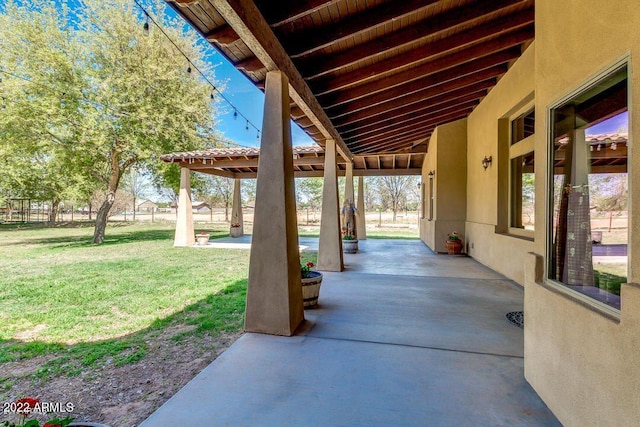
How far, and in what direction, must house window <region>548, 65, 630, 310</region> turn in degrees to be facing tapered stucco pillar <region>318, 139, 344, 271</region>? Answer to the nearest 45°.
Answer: approximately 90° to its right

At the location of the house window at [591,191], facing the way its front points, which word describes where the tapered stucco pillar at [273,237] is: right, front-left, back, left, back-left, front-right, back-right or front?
front-right

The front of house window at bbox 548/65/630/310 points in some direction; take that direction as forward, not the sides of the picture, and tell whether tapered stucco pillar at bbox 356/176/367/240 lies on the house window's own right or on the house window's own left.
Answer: on the house window's own right

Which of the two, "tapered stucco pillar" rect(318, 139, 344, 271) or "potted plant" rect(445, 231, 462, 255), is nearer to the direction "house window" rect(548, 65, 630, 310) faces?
the tapered stucco pillar

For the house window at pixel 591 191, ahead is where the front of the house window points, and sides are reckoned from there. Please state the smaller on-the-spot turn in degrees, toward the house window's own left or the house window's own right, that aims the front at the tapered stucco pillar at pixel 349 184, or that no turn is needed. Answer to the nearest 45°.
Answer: approximately 90° to the house window's own right

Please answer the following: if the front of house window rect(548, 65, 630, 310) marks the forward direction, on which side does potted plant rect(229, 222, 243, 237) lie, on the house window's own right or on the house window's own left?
on the house window's own right

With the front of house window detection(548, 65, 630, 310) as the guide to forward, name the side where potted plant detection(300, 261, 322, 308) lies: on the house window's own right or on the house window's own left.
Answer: on the house window's own right

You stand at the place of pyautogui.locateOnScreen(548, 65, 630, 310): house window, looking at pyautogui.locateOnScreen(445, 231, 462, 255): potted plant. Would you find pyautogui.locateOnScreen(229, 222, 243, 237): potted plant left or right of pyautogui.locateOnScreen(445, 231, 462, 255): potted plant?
left

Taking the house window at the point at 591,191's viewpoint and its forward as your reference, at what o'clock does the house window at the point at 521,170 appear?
the house window at the point at 521,170 is roughly at 4 o'clock from the house window at the point at 591,191.

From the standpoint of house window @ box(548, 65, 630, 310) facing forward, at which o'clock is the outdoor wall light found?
The outdoor wall light is roughly at 4 o'clock from the house window.

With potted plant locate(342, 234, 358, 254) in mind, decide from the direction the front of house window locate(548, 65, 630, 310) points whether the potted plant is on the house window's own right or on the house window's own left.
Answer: on the house window's own right

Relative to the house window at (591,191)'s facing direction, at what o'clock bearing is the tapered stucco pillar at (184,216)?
The tapered stucco pillar is roughly at 2 o'clock from the house window.

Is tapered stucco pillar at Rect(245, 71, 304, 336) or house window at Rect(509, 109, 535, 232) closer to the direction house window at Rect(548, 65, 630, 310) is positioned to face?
the tapered stucco pillar
